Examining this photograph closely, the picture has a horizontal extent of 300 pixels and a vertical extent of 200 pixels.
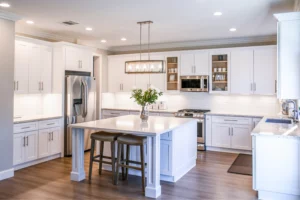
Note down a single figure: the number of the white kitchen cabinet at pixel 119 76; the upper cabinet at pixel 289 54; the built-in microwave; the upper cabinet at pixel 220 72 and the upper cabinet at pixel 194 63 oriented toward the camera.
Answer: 4

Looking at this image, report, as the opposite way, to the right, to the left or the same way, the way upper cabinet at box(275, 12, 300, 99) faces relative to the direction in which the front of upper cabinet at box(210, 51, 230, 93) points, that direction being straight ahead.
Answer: to the right

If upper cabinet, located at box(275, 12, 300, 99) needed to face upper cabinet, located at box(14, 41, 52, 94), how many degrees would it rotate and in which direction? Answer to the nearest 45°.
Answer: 0° — it already faces it

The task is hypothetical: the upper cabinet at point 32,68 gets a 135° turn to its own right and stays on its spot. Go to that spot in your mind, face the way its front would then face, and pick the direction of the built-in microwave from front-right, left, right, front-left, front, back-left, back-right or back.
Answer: back

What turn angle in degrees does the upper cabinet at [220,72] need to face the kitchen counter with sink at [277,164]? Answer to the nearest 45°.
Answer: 0° — it already faces it

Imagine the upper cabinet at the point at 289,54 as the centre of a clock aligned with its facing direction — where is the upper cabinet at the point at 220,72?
the upper cabinet at the point at 220,72 is roughly at 2 o'clock from the upper cabinet at the point at 289,54.

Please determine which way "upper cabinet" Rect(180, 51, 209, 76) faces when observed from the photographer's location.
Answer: facing the viewer

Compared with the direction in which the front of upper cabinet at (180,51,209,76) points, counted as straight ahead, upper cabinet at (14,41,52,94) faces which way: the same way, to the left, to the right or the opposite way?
to the left

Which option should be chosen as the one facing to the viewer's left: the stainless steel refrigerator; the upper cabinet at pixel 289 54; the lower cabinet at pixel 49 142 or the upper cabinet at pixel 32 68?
the upper cabinet at pixel 289 54

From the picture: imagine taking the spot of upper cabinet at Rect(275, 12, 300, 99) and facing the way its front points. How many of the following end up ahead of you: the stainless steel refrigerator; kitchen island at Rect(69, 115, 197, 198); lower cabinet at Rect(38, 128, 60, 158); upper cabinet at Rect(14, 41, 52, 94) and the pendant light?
5

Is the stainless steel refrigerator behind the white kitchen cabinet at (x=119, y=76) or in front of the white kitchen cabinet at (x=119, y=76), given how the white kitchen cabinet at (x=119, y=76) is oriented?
in front

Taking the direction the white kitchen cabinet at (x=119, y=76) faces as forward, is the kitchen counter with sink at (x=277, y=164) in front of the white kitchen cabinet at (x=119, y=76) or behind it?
in front

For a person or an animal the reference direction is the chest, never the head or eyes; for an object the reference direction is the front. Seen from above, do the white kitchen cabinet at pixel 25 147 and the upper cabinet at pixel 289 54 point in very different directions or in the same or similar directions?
very different directions

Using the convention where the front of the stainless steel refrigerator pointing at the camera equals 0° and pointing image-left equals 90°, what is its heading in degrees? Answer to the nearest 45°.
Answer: approximately 315°

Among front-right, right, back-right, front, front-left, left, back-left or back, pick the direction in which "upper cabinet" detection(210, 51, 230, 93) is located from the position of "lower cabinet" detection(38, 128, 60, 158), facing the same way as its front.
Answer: front-left

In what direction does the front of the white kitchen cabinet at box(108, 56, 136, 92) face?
toward the camera

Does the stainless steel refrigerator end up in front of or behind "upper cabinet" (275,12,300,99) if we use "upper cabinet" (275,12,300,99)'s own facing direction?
in front

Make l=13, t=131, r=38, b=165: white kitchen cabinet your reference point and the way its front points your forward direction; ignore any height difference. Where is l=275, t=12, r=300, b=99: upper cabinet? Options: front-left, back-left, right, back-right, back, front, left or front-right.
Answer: front
